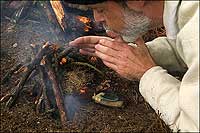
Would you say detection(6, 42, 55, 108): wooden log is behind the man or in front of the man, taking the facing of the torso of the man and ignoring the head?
in front

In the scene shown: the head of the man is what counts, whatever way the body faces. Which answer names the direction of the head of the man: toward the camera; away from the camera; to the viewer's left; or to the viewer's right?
to the viewer's left

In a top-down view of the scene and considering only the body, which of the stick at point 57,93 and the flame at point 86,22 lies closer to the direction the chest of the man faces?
the stick

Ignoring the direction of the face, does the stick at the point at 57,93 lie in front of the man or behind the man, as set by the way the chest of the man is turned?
in front

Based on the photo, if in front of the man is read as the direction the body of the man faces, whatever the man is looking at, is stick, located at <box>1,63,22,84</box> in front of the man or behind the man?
in front

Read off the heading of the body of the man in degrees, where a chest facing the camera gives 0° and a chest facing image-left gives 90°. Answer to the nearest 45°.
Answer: approximately 90°

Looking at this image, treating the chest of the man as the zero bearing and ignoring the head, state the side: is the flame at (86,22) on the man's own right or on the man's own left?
on the man's own right

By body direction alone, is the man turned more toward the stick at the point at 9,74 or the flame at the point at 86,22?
the stick
